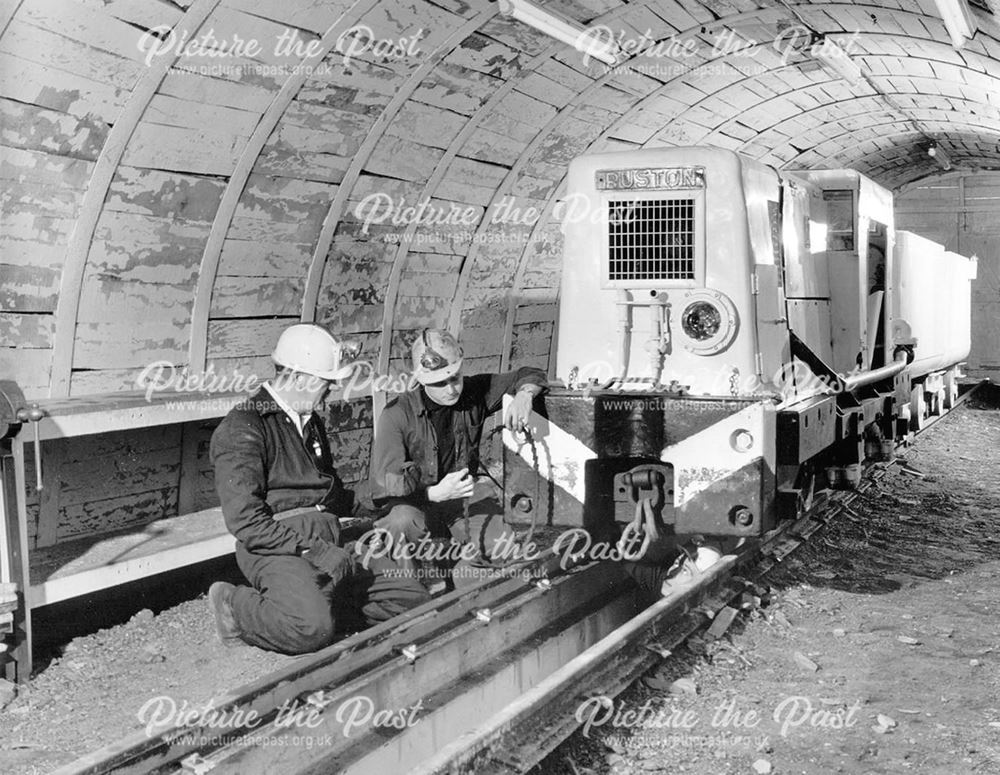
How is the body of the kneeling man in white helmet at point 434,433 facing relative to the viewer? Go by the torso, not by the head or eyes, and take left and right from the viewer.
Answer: facing the viewer and to the right of the viewer

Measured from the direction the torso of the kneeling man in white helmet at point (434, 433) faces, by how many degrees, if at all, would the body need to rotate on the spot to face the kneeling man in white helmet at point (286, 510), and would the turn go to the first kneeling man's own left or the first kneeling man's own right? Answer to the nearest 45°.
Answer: approximately 90° to the first kneeling man's own right

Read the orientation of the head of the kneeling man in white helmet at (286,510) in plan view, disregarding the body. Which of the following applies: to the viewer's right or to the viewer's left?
to the viewer's right

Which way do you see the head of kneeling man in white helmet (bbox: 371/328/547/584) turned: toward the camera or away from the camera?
toward the camera

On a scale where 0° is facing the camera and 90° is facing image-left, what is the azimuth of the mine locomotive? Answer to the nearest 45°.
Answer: approximately 45°

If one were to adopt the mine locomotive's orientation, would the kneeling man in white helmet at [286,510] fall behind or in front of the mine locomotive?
in front
